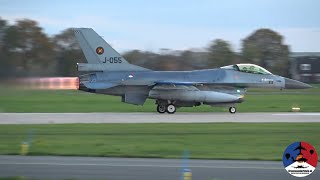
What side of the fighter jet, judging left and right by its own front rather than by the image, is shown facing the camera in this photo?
right
